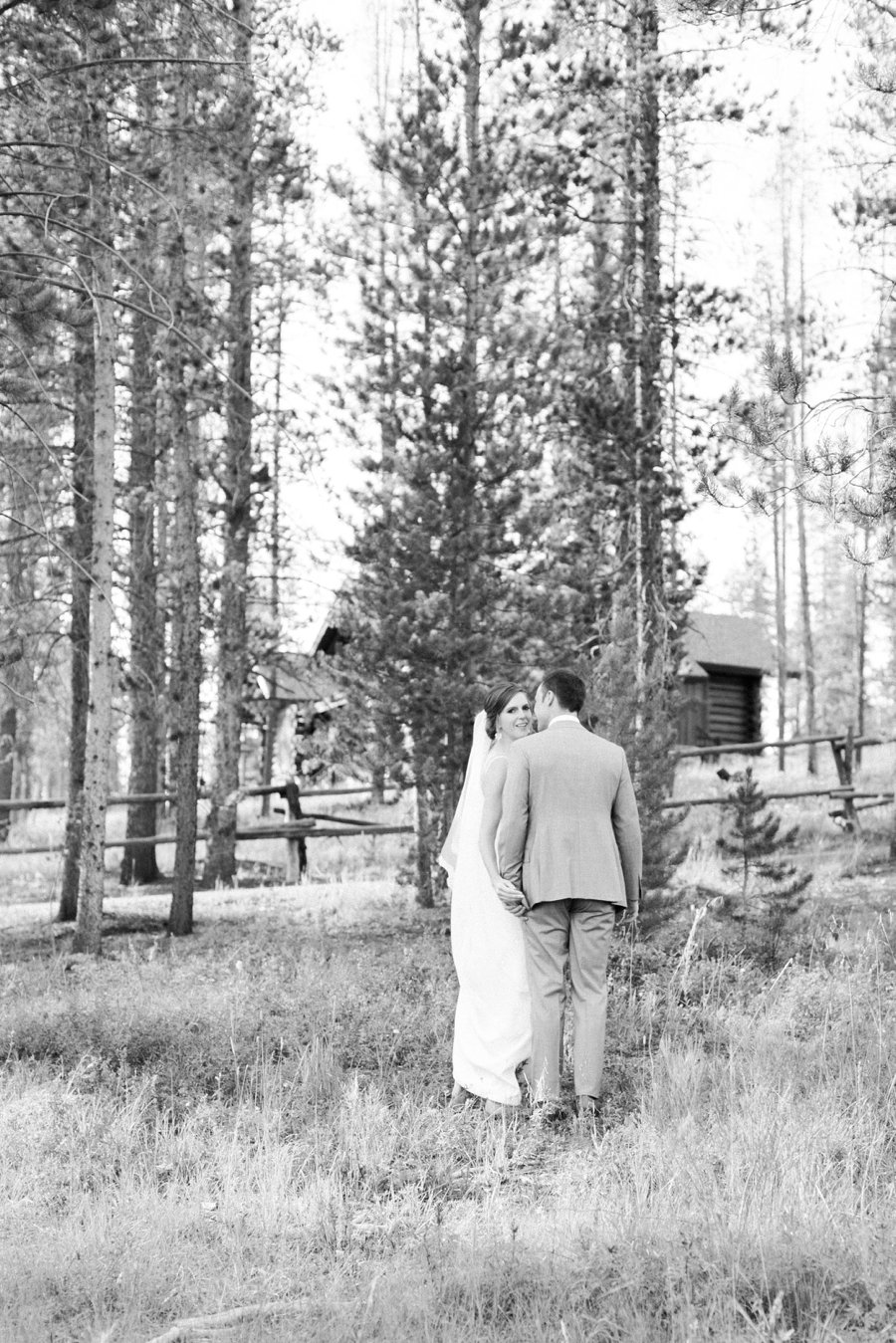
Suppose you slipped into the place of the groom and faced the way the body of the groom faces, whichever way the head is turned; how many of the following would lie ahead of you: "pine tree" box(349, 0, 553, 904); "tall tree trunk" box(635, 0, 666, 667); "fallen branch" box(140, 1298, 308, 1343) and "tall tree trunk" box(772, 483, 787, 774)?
3

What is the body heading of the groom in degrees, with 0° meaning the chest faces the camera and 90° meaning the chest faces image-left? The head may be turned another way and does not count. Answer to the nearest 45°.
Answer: approximately 180°

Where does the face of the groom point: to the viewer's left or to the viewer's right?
to the viewer's left

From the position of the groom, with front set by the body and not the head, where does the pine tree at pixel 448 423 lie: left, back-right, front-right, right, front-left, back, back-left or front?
front

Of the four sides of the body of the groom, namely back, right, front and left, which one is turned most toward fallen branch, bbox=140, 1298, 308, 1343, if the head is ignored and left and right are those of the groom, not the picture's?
back

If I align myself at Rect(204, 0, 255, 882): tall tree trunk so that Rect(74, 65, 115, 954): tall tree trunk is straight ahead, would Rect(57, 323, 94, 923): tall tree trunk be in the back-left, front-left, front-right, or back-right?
front-right

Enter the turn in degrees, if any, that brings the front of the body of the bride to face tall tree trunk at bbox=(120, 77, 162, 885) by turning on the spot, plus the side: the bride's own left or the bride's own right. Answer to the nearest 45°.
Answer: approximately 90° to the bride's own left

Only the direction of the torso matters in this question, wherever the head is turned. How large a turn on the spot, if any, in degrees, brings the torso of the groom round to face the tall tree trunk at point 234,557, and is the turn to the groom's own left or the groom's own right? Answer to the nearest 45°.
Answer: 0° — they already face it

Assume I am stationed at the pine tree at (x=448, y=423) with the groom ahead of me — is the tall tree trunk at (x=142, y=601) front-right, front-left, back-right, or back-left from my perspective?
back-right

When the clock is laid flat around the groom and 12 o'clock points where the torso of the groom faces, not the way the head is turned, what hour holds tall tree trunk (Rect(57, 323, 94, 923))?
The tall tree trunk is roughly at 11 o'clock from the groom.
